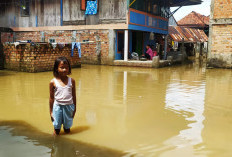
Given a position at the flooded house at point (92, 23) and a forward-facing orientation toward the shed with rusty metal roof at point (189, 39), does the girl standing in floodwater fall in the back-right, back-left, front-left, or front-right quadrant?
back-right

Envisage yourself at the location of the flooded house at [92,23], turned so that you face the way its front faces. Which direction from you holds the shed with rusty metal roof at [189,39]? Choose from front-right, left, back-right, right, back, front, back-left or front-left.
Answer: left

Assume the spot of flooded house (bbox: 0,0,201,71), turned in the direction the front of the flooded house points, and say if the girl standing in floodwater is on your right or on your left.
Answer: on your right

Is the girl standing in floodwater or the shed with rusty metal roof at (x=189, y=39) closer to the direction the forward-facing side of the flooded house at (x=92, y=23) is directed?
the girl standing in floodwater

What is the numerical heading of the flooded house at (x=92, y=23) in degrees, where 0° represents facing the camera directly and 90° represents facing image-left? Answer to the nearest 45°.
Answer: approximately 315°
